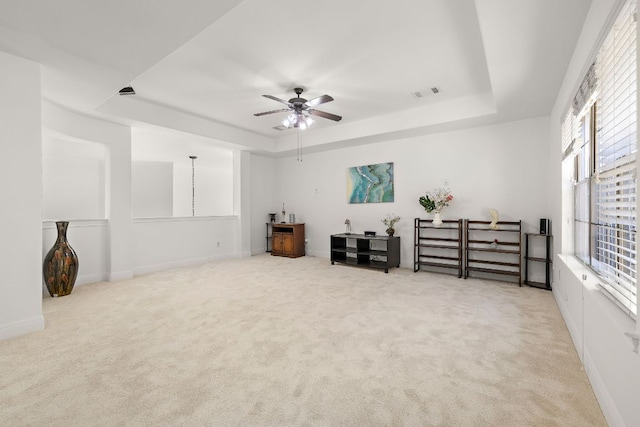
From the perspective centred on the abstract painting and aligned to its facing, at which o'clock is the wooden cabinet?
The wooden cabinet is roughly at 2 o'clock from the abstract painting.

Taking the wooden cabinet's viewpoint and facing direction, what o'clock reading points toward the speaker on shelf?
The speaker on shelf is roughly at 9 o'clock from the wooden cabinet.

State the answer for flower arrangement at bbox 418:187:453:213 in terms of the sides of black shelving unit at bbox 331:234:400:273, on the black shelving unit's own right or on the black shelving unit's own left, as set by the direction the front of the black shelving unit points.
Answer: on the black shelving unit's own left

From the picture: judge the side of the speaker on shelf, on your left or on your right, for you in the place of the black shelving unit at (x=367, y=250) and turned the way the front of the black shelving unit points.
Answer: on your left

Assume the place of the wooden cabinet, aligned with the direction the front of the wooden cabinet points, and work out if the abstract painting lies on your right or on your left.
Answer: on your left

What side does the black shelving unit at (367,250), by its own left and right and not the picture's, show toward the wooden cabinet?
right

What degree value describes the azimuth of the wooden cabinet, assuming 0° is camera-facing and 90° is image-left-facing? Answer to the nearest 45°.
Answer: approximately 45°

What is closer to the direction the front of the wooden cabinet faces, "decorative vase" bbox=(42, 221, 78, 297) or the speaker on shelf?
the decorative vase

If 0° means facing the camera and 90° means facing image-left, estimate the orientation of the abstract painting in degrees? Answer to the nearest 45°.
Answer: approximately 45°

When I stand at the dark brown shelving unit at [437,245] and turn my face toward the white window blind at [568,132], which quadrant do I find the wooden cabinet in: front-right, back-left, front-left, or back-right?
back-right

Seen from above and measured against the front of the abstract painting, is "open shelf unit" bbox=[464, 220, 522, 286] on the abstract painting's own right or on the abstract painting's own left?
on the abstract painting's own left

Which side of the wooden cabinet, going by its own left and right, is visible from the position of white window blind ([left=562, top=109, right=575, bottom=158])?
left
